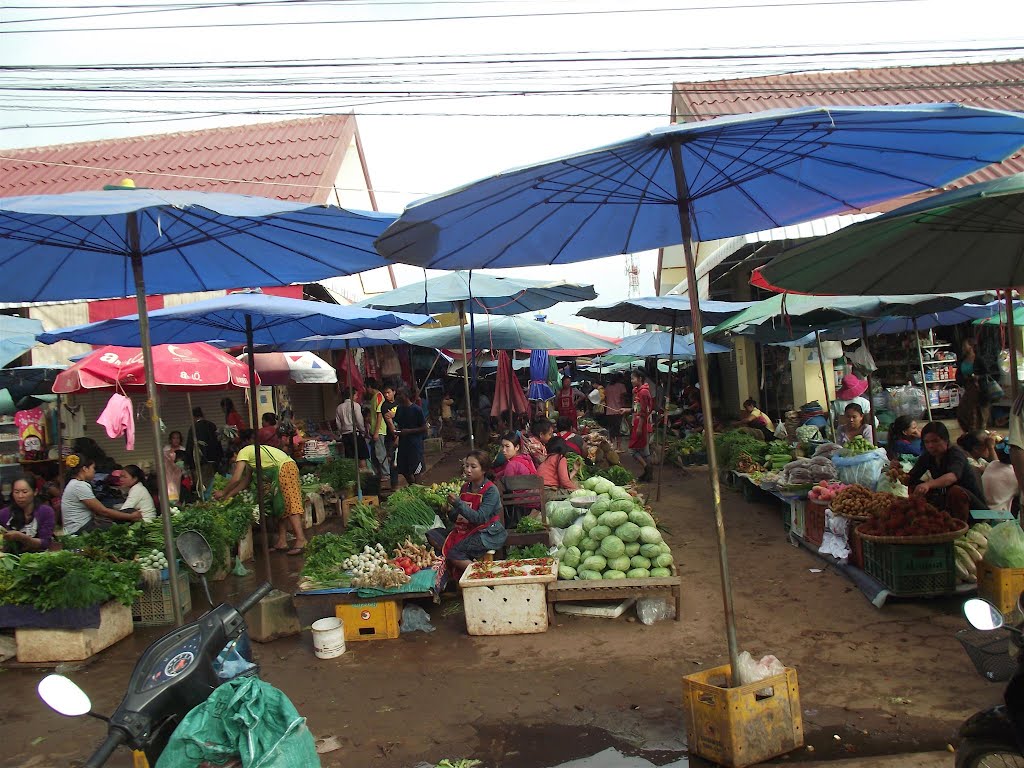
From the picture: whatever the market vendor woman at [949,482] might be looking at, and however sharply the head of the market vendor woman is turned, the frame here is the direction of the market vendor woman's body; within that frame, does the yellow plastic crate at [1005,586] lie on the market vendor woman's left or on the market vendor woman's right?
on the market vendor woman's left

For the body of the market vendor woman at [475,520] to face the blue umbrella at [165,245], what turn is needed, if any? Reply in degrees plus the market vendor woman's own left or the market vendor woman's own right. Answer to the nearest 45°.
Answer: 0° — they already face it

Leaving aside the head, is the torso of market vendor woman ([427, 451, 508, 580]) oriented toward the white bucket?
yes

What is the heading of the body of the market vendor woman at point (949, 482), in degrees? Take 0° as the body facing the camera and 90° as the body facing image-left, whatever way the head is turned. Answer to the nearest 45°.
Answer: approximately 45°

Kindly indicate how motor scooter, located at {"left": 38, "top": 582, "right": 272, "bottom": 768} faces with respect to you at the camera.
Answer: facing away from the viewer and to the left of the viewer

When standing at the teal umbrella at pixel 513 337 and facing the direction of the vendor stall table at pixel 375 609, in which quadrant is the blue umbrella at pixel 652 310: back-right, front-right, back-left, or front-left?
back-left
